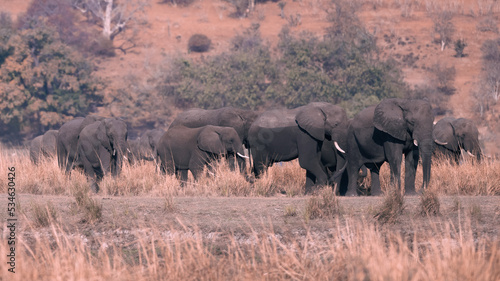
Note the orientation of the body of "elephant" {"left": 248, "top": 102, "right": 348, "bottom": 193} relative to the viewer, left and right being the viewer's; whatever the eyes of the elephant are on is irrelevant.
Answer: facing to the right of the viewer

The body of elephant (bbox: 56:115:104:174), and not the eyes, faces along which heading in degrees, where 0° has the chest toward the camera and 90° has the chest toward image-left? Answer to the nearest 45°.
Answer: approximately 270°

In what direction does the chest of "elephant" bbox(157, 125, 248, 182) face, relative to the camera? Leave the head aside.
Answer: to the viewer's right

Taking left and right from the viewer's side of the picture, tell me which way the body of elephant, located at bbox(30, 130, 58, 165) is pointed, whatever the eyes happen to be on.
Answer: facing to the right of the viewer

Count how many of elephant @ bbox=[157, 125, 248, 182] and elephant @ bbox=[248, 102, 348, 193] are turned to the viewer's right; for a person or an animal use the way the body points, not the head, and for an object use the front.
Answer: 2

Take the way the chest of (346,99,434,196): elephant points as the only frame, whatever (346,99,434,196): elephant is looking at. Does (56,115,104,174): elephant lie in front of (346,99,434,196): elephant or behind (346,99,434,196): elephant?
behind

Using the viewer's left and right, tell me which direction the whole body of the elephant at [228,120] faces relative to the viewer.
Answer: facing to the right of the viewer

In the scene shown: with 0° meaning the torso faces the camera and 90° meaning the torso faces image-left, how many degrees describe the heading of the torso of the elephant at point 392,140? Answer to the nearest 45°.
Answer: approximately 315°
